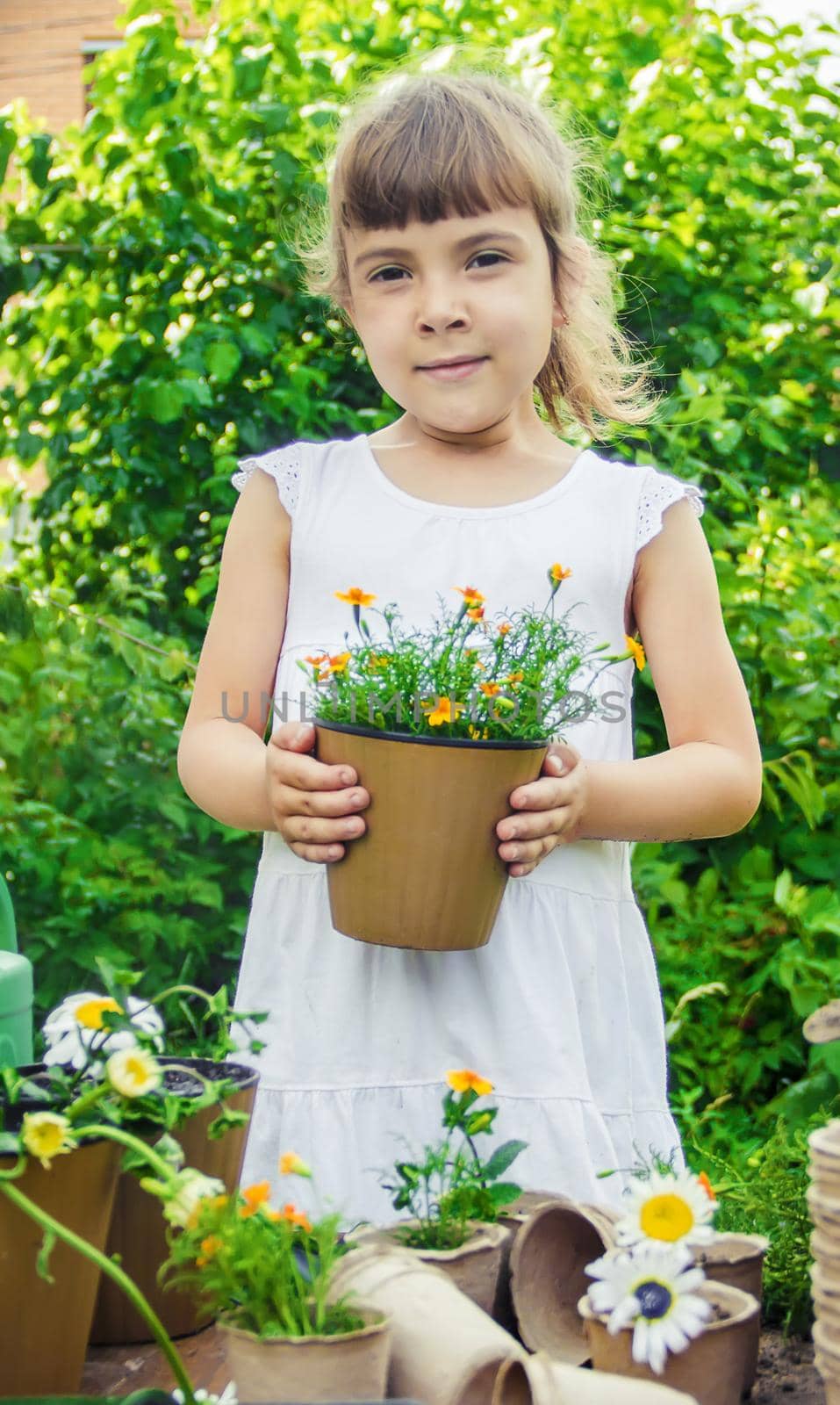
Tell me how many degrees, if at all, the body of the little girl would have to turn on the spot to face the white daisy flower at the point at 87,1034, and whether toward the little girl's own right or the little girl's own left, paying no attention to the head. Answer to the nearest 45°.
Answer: approximately 45° to the little girl's own right

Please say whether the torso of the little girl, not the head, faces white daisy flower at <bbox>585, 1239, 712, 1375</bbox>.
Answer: yes

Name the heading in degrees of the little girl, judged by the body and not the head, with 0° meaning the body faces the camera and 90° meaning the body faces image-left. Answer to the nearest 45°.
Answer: approximately 0°

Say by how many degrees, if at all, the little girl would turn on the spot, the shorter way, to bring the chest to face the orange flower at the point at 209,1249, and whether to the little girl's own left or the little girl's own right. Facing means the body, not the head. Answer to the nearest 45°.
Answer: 0° — they already face it

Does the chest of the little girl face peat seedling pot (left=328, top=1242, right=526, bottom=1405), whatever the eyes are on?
yes
